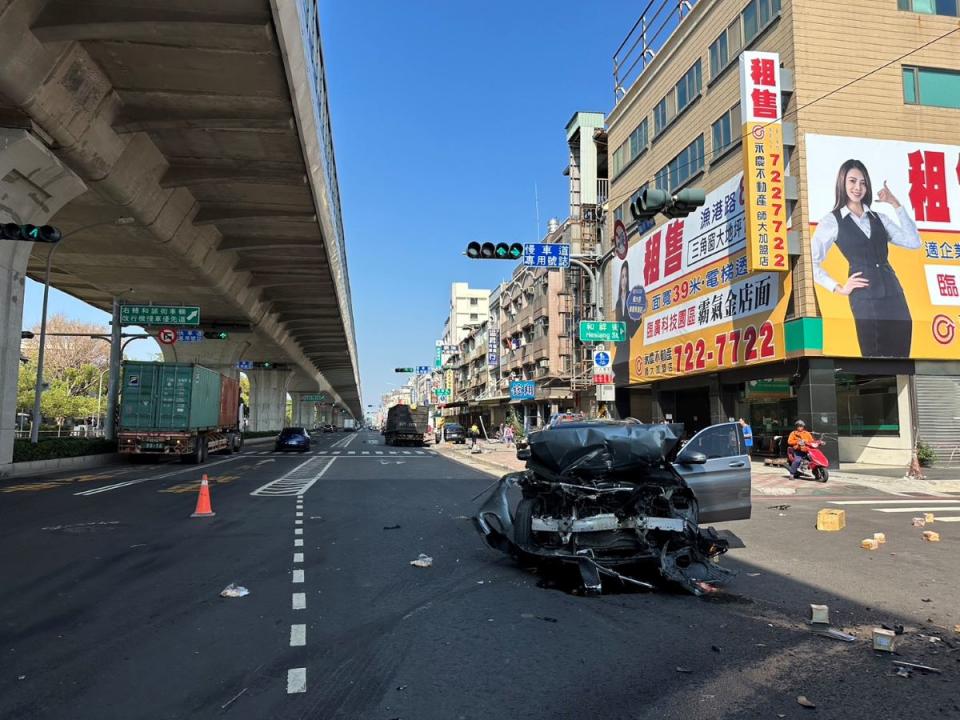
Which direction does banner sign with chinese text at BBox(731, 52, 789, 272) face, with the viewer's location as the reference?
facing the viewer

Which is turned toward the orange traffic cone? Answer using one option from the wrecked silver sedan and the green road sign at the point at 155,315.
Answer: the green road sign

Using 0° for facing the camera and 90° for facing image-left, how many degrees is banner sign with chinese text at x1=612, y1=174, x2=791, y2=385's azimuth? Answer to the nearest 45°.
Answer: approximately 45°

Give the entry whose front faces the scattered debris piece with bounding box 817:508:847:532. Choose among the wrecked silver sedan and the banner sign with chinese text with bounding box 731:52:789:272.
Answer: the banner sign with chinese text

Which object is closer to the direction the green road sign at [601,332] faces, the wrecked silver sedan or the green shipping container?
the wrecked silver sedan

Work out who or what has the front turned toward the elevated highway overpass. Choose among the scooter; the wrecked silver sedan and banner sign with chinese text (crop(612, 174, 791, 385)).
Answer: the banner sign with chinese text

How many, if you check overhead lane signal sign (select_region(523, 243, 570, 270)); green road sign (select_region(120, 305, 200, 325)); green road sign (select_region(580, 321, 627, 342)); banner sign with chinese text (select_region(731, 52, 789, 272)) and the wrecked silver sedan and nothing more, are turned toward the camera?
5

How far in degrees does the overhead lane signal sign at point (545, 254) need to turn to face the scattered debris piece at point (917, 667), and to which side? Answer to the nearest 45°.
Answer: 0° — it already faces it

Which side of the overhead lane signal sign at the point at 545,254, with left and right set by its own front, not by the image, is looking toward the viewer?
front

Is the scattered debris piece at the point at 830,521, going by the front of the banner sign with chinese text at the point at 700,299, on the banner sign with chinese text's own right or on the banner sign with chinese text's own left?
on the banner sign with chinese text's own left

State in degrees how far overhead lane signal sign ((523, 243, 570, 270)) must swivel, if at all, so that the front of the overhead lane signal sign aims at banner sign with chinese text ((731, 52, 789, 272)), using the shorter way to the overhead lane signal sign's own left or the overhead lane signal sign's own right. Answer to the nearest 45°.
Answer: approximately 90° to the overhead lane signal sign's own left

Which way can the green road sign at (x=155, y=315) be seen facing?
toward the camera

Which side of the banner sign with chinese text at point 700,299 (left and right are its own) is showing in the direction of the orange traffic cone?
front
